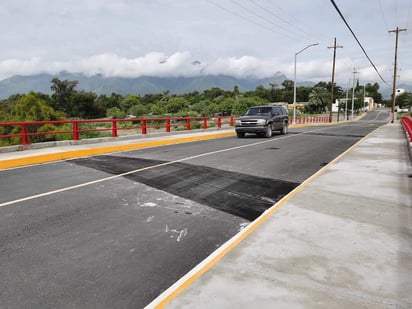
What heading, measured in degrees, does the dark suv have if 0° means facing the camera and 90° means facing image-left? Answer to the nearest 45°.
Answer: approximately 45°
